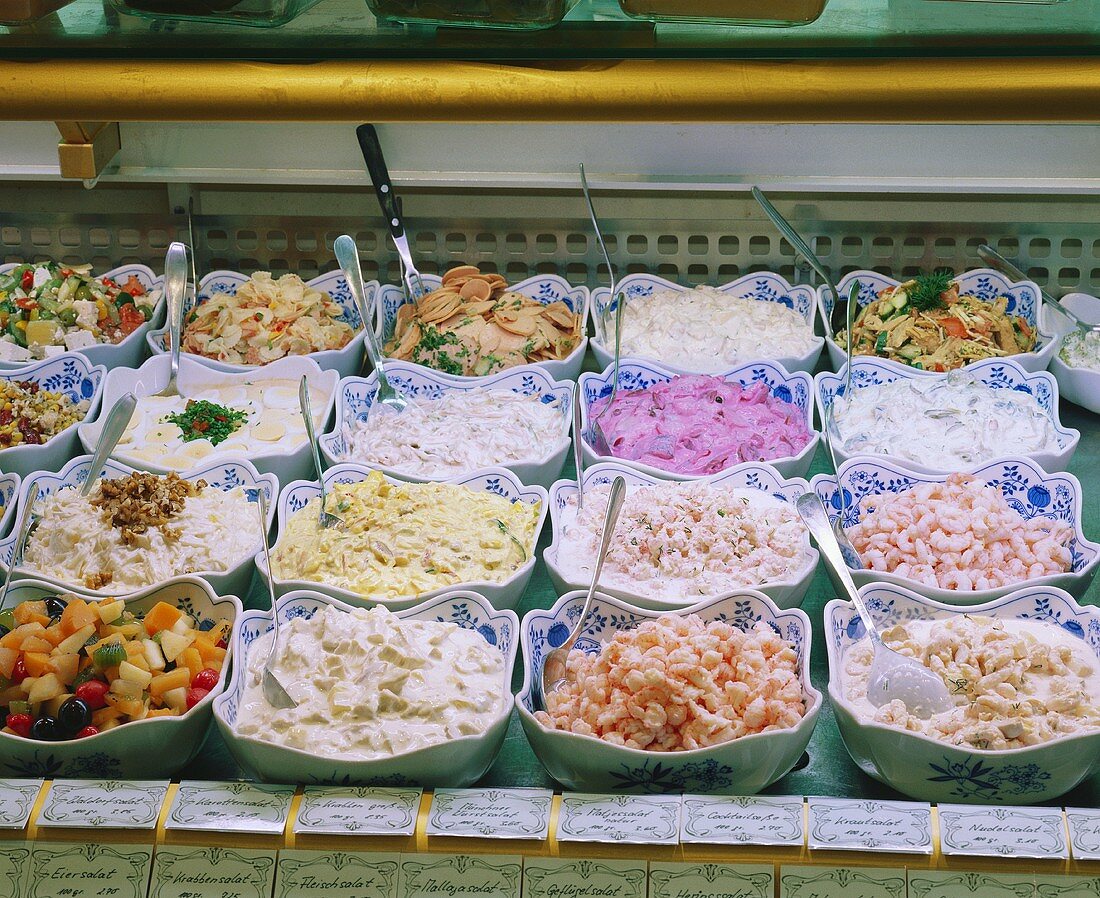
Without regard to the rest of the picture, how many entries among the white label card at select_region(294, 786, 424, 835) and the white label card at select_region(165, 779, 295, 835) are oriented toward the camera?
2

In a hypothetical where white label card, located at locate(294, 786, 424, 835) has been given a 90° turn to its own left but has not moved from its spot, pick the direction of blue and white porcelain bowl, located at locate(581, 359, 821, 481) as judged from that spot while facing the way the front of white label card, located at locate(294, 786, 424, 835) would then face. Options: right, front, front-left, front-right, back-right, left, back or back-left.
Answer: front-left

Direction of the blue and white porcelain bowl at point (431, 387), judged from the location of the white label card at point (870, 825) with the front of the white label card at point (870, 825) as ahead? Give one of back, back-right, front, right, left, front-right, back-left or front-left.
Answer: back-right

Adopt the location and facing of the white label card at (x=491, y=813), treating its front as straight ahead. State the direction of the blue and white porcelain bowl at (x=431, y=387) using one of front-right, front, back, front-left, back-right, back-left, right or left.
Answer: back

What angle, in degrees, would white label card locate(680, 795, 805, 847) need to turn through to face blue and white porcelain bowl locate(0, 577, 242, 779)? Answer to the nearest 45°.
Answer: approximately 90° to its right

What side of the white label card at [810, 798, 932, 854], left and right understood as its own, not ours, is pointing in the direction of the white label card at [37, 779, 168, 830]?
right

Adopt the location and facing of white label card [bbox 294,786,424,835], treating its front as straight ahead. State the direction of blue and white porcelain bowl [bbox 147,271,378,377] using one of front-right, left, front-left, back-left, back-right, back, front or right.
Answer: back

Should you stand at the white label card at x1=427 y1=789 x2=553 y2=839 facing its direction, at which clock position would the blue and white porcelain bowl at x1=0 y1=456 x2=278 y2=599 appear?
The blue and white porcelain bowl is roughly at 5 o'clock from the white label card.

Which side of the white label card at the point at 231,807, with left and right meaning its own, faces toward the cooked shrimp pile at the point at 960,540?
left
